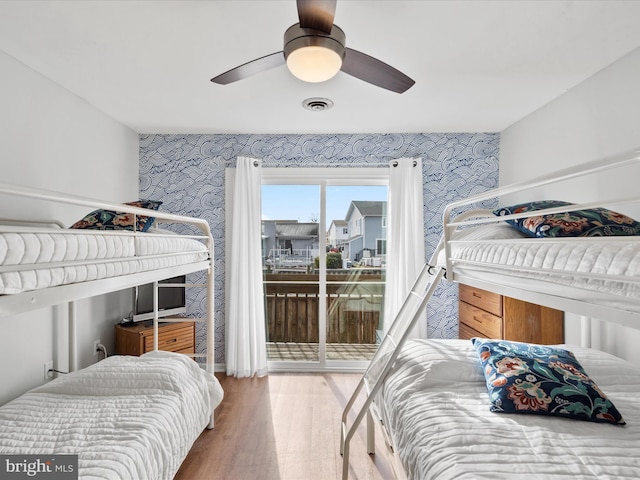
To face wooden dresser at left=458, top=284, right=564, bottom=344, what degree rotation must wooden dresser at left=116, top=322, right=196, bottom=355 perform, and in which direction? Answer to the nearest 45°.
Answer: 0° — it already faces it

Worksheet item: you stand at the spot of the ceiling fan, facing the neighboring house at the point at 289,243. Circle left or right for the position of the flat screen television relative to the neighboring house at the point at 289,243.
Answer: left

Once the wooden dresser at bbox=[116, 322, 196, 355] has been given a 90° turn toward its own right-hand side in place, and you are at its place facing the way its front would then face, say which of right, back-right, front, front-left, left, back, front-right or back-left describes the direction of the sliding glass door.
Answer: back-left

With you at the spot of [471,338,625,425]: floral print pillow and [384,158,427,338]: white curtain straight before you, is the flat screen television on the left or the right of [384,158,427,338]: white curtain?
left

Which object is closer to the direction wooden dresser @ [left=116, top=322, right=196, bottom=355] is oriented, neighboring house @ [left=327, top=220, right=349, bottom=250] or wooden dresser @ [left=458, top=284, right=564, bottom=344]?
the wooden dresser

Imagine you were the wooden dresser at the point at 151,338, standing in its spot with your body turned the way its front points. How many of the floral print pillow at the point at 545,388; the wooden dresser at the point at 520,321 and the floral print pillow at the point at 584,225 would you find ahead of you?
3

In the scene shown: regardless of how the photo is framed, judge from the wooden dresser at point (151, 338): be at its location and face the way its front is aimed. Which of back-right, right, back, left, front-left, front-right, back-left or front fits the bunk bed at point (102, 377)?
front-right

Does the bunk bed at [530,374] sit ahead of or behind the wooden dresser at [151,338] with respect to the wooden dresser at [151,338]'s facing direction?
ahead

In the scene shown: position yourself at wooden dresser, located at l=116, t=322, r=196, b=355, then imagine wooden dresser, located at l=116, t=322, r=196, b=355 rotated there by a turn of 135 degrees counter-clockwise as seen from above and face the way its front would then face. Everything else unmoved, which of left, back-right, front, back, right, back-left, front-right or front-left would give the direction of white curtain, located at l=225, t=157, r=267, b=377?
right
